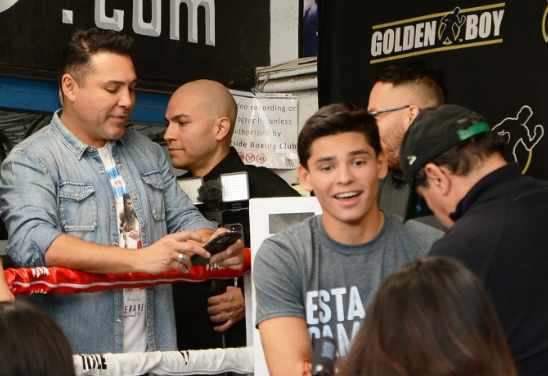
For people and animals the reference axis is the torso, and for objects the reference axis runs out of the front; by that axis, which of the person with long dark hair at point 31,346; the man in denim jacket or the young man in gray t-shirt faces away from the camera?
the person with long dark hair

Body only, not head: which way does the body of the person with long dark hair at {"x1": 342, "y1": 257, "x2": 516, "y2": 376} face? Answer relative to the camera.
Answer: away from the camera

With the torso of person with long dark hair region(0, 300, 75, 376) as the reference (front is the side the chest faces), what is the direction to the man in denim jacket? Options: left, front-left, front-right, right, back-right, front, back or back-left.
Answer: front

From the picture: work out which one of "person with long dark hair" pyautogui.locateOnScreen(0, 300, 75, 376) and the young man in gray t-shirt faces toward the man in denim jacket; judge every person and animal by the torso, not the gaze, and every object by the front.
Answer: the person with long dark hair

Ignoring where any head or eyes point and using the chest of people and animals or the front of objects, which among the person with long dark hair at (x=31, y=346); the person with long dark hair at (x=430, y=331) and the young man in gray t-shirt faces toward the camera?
the young man in gray t-shirt

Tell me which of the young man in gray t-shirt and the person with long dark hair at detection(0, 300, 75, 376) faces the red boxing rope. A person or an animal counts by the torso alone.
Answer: the person with long dark hair

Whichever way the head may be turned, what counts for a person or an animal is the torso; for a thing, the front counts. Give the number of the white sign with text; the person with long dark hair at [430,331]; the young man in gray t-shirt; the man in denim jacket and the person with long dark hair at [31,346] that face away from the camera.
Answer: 2

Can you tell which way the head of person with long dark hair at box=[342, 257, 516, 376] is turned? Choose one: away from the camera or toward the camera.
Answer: away from the camera

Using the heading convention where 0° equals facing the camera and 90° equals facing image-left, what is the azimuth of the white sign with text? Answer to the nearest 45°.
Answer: approximately 0°

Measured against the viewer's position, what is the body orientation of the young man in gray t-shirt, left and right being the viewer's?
facing the viewer

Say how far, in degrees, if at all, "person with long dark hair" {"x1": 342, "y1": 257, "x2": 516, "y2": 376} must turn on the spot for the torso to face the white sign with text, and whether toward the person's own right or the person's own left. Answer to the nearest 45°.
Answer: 0° — they already face it

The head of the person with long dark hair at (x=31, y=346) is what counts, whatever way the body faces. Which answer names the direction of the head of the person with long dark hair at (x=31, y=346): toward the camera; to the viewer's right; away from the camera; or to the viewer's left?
away from the camera

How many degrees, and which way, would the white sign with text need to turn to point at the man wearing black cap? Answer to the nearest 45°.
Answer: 0° — it already faces them

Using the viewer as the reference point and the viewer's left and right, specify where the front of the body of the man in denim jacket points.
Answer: facing the viewer and to the right of the viewer

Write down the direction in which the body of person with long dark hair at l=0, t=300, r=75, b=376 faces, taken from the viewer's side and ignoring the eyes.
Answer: away from the camera

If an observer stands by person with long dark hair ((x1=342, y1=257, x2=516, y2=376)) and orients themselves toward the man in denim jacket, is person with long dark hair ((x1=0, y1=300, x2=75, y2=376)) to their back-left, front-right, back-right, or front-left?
front-left

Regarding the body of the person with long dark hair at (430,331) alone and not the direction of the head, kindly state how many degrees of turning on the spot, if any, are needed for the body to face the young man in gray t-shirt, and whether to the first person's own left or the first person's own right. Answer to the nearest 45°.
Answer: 0° — they already face them
